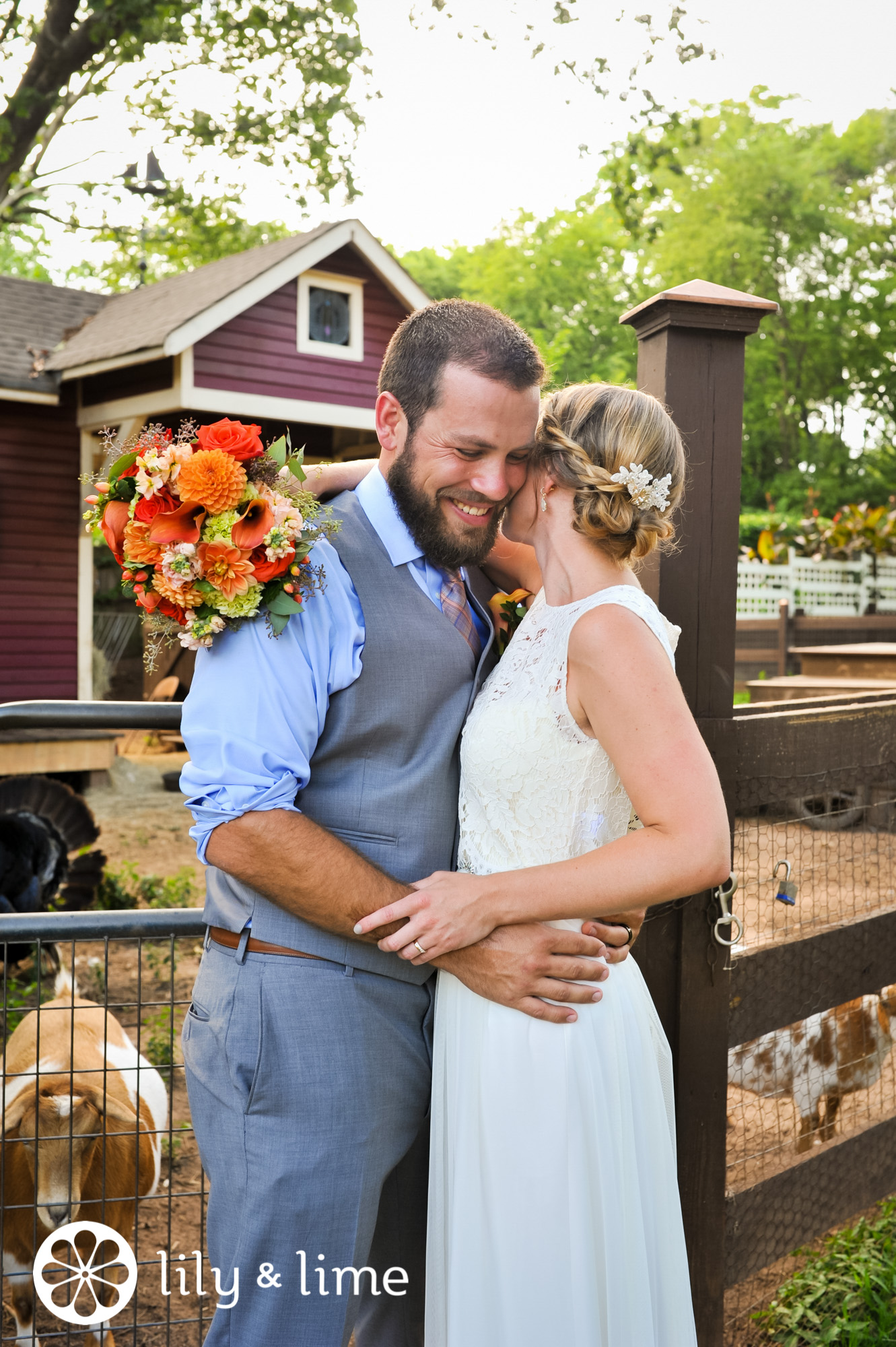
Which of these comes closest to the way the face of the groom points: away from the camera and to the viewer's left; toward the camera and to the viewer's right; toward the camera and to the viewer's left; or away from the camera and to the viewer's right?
toward the camera and to the viewer's right

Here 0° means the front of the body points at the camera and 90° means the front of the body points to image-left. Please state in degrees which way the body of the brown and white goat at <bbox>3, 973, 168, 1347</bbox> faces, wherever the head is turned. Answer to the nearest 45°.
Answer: approximately 0°

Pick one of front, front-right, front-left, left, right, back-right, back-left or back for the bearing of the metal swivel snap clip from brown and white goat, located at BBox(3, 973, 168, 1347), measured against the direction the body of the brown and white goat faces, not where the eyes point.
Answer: front-left

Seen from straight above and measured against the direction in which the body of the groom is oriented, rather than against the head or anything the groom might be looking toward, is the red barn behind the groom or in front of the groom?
behind

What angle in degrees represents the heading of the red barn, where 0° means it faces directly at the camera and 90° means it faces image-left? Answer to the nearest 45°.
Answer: approximately 315°

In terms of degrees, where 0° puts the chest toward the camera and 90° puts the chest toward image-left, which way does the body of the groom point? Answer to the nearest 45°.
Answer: approximately 315°

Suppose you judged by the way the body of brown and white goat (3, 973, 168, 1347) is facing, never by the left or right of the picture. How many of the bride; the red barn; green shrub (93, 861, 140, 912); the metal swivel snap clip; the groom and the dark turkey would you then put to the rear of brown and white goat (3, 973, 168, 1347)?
3

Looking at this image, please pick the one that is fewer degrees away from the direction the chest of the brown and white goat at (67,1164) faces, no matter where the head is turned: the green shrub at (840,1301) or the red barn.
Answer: the green shrub

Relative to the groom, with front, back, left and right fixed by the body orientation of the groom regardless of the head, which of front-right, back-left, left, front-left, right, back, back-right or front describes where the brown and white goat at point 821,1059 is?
left

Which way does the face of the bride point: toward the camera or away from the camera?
away from the camera

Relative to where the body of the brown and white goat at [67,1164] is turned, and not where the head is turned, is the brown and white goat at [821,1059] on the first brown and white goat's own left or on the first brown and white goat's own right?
on the first brown and white goat's own left

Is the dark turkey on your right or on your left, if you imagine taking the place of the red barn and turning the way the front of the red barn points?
on your right

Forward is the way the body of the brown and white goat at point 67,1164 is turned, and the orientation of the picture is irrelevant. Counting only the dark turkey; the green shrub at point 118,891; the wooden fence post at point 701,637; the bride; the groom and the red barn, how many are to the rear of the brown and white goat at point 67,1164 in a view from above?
3
